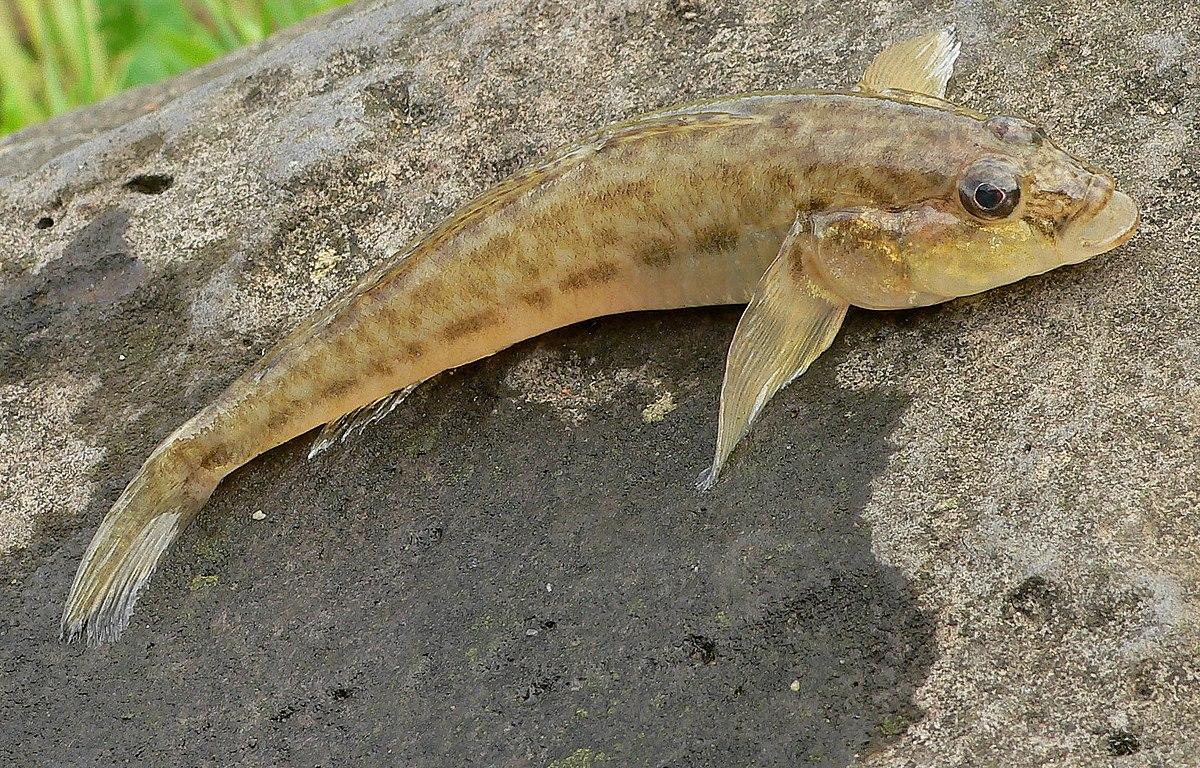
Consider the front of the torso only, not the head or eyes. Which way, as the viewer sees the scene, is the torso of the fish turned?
to the viewer's right
